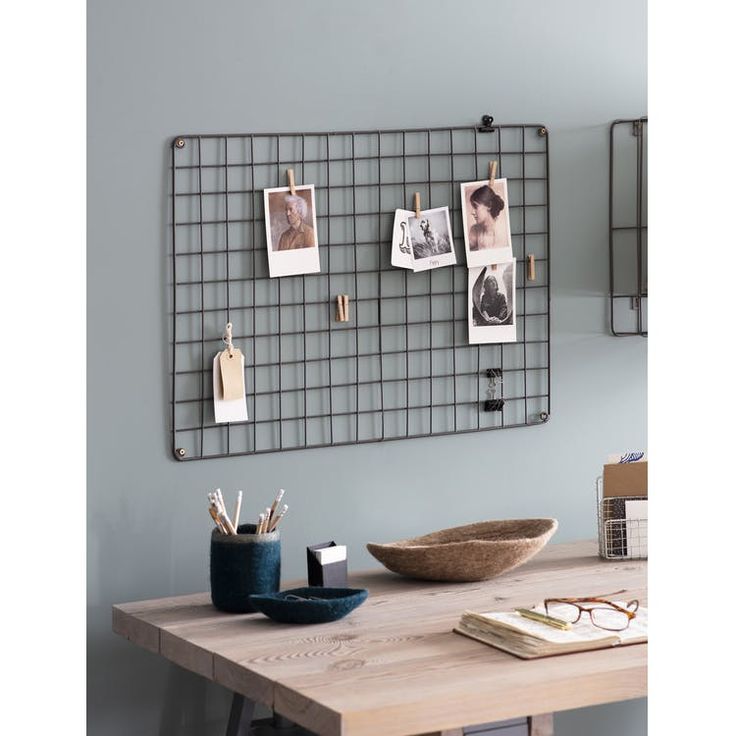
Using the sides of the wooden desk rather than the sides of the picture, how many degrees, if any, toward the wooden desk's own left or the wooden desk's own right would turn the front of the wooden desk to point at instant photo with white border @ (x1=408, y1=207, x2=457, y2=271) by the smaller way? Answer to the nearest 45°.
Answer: approximately 135° to the wooden desk's own left

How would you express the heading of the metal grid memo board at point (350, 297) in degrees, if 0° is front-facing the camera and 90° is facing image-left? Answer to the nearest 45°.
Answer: approximately 315°

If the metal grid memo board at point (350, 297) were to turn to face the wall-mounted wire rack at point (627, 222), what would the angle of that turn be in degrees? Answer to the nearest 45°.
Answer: approximately 90° to its left

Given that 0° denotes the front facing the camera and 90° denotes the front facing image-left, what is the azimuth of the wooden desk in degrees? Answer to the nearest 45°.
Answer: approximately 315°

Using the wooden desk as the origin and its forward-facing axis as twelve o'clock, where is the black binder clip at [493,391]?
The black binder clip is roughly at 8 o'clock from the wooden desk.

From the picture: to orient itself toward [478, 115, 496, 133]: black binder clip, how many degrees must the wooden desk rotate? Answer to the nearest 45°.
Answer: approximately 135° to its left

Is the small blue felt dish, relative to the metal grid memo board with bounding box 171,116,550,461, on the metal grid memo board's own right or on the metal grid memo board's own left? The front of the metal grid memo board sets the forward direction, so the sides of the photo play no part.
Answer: on the metal grid memo board's own right
